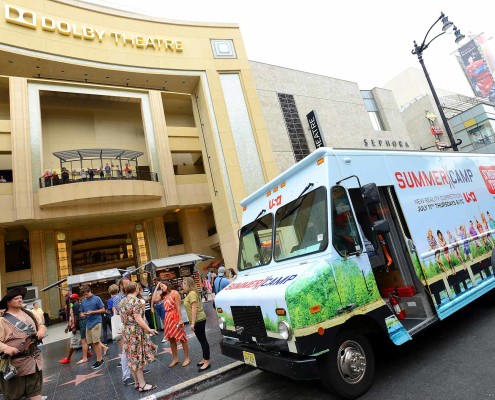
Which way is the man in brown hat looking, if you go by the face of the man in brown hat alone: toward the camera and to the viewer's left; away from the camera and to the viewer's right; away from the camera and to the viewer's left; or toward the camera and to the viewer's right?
toward the camera and to the viewer's right

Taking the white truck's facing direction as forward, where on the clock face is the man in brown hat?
The man in brown hat is roughly at 1 o'clock from the white truck.

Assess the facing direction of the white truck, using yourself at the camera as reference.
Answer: facing the viewer and to the left of the viewer

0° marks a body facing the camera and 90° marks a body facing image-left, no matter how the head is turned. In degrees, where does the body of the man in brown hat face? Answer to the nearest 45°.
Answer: approximately 315°

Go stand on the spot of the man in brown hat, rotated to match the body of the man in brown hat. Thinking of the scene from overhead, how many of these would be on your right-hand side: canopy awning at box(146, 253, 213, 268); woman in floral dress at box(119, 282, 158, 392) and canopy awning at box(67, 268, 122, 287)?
0

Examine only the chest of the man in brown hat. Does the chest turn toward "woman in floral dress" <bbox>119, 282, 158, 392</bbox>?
no

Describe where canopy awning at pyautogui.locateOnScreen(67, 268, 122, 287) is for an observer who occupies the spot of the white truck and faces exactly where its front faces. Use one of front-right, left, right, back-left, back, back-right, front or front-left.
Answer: right

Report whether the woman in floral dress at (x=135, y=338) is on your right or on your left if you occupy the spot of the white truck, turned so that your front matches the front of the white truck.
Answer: on your right

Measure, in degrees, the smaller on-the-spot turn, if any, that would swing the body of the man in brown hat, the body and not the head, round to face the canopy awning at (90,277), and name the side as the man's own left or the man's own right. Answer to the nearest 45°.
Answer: approximately 135° to the man's own left

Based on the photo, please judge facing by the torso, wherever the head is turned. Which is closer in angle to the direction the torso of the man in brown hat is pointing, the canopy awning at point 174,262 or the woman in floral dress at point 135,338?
the woman in floral dress

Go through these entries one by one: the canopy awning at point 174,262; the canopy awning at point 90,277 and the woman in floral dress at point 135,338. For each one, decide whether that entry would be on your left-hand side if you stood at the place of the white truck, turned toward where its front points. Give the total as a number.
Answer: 0

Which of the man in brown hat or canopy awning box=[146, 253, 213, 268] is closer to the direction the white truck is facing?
the man in brown hat

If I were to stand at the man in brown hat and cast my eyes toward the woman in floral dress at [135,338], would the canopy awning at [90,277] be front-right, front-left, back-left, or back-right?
front-left

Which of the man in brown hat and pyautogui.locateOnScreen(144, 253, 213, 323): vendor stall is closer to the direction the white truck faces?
the man in brown hat
